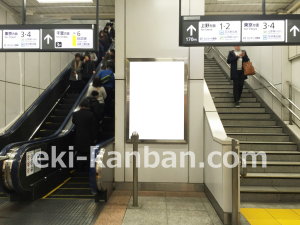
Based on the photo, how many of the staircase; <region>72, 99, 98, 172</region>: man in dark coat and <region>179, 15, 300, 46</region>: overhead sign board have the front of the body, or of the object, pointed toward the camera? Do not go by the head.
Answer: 2

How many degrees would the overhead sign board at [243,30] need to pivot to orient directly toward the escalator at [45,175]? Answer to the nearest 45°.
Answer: approximately 90° to its right

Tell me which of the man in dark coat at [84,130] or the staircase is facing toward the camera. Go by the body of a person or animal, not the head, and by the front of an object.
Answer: the staircase

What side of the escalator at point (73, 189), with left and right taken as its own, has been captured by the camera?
front

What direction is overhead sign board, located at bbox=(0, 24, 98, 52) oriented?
toward the camera

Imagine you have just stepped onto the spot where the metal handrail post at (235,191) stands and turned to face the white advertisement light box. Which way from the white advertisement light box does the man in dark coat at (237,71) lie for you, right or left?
right

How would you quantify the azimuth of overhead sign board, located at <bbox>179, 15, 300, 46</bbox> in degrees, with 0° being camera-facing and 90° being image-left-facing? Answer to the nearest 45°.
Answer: approximately 0°

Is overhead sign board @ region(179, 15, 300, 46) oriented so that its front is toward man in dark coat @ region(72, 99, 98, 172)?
no

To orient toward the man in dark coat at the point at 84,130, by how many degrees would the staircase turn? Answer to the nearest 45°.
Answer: approximately 90° to its right

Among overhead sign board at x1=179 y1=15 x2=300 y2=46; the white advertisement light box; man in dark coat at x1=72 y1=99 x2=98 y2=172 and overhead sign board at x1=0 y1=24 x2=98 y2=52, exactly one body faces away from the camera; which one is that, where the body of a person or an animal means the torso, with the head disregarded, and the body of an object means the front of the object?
the man in dark coat

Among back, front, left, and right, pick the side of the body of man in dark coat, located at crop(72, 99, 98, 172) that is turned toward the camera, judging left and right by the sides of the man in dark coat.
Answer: back
